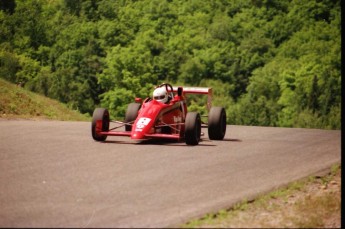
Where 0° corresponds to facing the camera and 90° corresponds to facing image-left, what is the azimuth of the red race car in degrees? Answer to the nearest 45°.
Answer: approximately 0°
